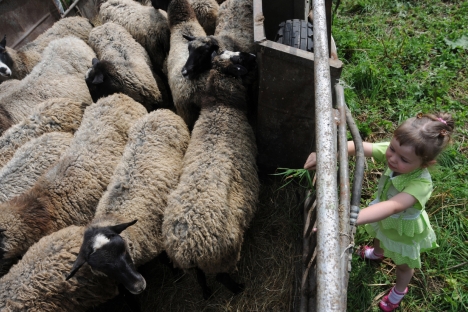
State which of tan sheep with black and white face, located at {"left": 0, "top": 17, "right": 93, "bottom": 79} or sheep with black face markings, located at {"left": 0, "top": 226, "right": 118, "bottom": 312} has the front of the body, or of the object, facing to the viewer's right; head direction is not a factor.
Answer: the sheep with black face markings

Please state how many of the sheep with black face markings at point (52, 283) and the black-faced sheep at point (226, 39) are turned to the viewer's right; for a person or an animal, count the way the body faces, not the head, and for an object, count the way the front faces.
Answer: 1

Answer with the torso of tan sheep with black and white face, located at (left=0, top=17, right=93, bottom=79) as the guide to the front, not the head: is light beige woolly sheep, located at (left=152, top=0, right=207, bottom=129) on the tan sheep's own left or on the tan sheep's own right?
on the tan sheep's own left

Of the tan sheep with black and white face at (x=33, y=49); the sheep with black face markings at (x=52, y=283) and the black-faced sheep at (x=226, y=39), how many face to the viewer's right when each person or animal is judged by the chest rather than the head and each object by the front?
1

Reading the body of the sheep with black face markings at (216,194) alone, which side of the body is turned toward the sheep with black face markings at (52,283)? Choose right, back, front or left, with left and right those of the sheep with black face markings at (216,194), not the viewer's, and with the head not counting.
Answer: left

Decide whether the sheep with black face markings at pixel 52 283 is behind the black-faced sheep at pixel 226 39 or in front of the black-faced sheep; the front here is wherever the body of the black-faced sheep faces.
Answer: in front

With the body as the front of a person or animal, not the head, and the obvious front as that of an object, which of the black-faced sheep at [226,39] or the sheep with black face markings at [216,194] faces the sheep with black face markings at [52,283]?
the black-faced sheep

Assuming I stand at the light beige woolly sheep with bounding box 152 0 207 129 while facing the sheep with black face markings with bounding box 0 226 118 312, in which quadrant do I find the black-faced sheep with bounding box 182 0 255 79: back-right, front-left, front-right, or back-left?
back-left

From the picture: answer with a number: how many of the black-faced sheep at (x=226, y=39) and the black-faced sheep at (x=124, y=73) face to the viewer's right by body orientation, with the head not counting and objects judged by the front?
0

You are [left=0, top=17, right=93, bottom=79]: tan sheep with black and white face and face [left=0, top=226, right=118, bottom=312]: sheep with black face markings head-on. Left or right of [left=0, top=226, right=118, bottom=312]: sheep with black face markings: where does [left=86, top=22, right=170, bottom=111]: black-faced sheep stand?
left

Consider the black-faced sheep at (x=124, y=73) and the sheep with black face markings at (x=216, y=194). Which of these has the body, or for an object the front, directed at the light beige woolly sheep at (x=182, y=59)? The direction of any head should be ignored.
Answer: the sheep with black face markings

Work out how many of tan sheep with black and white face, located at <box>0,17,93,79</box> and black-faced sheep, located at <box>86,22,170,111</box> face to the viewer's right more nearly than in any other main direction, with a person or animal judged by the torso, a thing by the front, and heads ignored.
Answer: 0

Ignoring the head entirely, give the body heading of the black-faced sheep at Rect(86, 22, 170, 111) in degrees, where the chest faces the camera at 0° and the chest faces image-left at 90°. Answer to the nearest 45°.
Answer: approximately 45°

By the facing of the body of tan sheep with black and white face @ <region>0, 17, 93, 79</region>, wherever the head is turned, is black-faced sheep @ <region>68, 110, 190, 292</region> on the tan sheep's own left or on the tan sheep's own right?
on the tan sheep's own left

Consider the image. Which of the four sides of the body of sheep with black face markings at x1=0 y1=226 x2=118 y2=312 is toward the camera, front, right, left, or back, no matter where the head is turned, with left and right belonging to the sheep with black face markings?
right
